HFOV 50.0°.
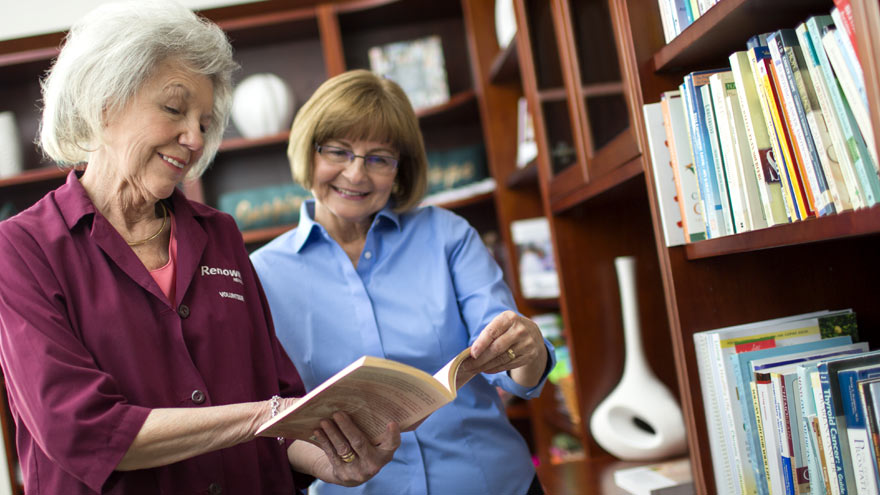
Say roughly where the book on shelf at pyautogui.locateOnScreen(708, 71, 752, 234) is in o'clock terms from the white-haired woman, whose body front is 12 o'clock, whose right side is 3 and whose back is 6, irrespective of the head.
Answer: The book on shelf is roughly at 11 o'clock from the white-haired woman.

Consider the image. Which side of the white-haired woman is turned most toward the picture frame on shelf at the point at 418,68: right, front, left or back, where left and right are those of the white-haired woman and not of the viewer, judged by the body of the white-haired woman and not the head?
left

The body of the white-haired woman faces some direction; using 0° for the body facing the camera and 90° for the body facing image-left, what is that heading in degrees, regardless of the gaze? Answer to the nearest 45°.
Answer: approximately 315°

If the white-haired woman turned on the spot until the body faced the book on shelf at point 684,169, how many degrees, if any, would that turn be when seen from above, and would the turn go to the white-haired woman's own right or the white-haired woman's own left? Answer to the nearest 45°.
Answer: approximately 45° to the white-haired woman's own left

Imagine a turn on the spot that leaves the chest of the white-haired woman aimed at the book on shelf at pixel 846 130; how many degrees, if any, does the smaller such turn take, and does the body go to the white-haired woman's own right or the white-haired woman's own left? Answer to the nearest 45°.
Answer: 0° — they already face it
